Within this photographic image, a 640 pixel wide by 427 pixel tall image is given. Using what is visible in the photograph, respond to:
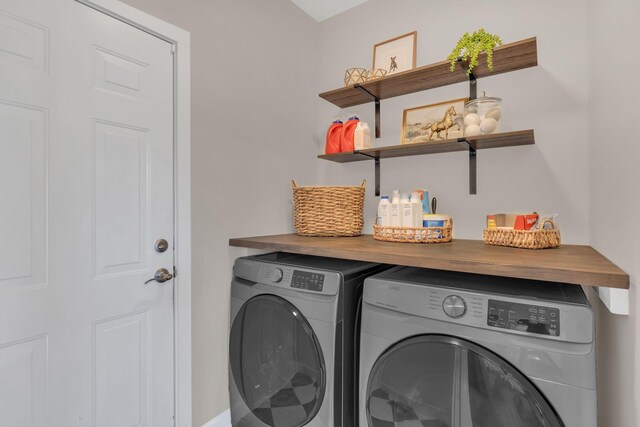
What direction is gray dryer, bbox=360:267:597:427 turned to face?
toward the camera

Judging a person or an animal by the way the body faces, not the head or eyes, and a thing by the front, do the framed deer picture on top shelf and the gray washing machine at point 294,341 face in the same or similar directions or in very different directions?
same or similar directions

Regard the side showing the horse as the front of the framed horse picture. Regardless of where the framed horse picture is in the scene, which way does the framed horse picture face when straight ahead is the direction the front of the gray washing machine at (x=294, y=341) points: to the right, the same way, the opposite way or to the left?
the same way

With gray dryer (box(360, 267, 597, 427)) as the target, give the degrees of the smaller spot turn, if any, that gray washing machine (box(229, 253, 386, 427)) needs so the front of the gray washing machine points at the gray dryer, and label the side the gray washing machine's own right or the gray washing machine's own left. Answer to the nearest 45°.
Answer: approximately 90° to the gray washing machine's own left

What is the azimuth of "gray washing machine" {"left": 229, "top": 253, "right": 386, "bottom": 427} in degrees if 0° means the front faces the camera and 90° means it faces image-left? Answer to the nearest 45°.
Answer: approximately 45°

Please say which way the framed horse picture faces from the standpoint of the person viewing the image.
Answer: facing the viewer and to the left of the viewer

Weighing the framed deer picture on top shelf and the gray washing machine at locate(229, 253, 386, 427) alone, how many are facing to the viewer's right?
0

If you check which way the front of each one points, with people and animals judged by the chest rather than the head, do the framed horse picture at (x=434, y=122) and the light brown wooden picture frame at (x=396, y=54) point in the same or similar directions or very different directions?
same or similar directions

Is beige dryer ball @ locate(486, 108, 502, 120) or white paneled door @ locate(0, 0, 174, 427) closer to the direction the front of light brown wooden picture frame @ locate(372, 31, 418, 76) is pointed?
the white paneled door

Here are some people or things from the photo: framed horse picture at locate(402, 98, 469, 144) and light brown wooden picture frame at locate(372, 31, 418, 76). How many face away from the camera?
0

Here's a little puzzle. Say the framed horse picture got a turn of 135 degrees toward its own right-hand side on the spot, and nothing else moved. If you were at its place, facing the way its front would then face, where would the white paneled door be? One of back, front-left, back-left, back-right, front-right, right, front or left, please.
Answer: back-left

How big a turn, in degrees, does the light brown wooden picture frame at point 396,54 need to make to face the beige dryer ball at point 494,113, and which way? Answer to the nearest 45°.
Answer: approximately 90° to its left
